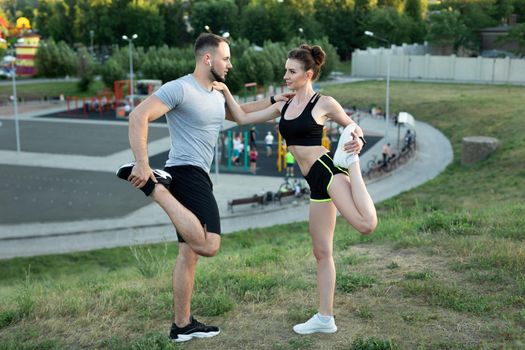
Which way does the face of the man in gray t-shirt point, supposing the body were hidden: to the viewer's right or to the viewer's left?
to the viewer's right

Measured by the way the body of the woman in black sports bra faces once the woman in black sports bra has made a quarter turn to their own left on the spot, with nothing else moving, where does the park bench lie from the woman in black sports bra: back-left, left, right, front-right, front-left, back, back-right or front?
back-left

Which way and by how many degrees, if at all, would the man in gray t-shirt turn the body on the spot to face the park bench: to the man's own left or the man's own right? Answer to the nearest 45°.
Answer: approximately 90° to the man's own left

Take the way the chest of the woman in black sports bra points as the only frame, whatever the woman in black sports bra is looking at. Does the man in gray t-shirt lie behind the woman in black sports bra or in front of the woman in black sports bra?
in front

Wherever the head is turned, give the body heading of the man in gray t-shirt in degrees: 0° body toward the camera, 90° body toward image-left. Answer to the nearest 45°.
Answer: approximately 270°

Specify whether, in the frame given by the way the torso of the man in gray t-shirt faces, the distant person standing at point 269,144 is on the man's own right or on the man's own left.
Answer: on the man's own left

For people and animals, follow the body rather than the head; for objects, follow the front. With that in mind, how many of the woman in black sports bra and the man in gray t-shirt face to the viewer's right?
1

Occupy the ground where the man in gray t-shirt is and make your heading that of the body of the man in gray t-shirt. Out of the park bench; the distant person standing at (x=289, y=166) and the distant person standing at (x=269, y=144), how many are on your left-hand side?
3

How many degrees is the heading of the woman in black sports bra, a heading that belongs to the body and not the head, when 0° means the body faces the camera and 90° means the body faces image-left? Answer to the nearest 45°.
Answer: approximately 45°

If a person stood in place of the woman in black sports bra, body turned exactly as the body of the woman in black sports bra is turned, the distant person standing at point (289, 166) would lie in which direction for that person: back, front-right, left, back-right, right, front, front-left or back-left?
back-right

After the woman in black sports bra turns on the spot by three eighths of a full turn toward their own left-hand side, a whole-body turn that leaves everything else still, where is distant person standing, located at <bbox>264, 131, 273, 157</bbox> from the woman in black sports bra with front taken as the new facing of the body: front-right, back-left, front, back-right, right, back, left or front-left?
left

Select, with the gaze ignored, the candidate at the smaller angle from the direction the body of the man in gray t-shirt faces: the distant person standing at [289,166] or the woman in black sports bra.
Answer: the woman in black sports bra

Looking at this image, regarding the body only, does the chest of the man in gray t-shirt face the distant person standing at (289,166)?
no

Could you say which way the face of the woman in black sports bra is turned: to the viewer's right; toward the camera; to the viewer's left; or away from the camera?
to the viewer's left
